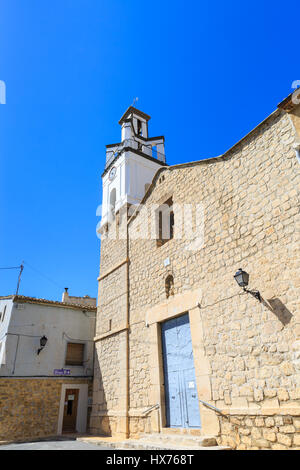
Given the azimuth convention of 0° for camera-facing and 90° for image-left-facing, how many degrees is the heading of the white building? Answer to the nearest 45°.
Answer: approximately 0°

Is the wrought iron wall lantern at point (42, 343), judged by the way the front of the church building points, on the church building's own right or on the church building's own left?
on the church building's own right

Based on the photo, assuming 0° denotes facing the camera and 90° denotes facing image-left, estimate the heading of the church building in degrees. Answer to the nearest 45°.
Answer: approximately 45°

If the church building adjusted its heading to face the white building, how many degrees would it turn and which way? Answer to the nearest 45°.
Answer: approximately 90° to its right

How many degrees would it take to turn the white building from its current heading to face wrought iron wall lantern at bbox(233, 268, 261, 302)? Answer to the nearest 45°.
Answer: approximately 45° to its left
